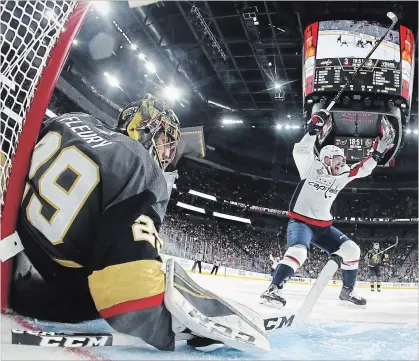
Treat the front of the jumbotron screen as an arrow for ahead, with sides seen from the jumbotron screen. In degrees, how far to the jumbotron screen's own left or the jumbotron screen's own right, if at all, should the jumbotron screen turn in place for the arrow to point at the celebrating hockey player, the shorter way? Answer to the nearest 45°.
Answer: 0° — it already faces them

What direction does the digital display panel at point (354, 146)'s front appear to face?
toward the camera

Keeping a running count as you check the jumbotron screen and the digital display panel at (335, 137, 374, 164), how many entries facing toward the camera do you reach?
2

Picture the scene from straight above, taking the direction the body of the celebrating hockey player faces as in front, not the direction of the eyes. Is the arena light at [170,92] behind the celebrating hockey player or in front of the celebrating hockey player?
behind

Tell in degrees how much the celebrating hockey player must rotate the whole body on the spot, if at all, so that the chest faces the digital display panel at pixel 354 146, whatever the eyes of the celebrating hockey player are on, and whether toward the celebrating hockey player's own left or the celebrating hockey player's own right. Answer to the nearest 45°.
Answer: approximately 135° to the celebrating hockey player's own left

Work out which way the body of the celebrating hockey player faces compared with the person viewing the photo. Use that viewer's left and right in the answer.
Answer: facing the viewer and to the right of the viewer

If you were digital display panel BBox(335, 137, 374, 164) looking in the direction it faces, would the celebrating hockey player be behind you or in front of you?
in front

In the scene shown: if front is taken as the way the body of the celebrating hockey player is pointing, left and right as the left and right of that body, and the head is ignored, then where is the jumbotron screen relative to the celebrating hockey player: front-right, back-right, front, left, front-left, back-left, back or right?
back-left

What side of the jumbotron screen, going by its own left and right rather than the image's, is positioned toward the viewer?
front

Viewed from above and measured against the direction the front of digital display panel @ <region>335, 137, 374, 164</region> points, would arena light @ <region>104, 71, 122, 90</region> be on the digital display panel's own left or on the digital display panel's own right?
on the digital display panel's own right

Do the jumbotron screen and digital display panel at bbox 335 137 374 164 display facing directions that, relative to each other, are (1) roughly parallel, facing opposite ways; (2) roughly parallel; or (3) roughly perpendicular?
roughly parallel
